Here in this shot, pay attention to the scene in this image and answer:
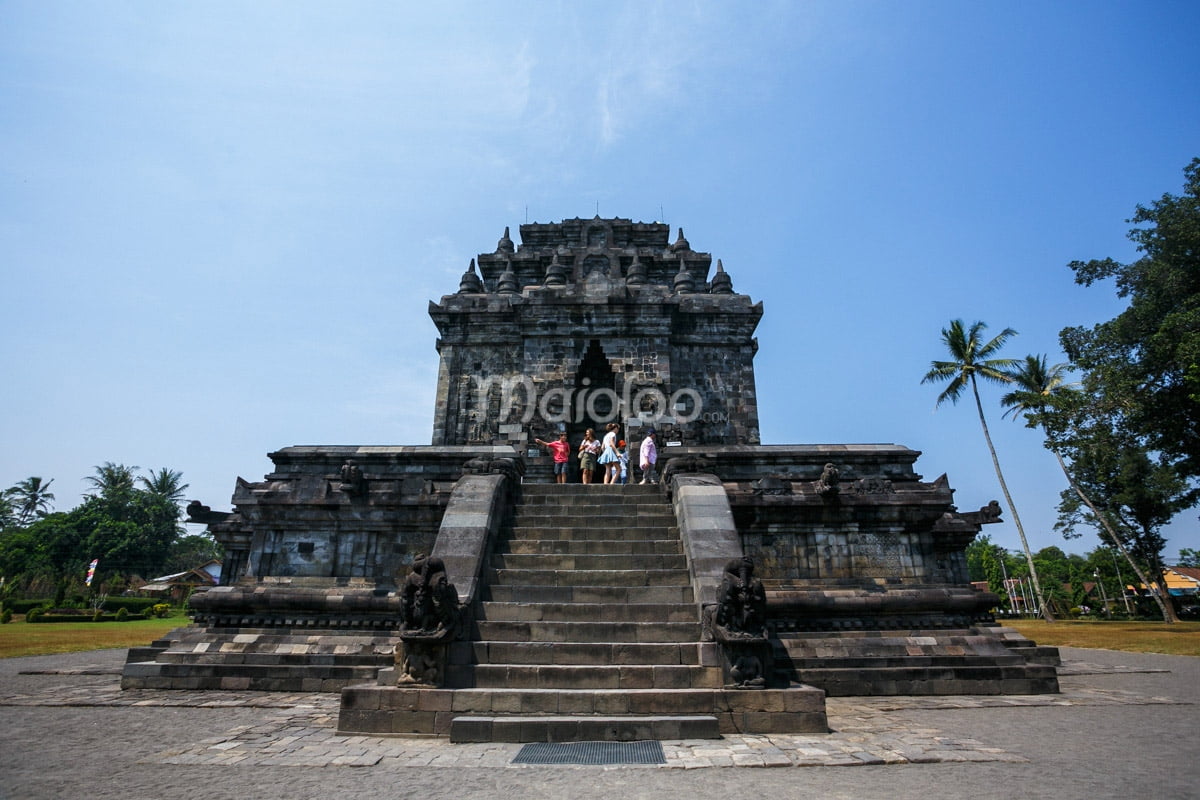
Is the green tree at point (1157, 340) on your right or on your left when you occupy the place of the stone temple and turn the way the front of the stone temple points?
on your left

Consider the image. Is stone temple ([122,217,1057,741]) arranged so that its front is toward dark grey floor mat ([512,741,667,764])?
yes

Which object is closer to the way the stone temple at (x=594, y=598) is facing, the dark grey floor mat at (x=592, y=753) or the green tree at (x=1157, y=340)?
the dark grey floor mat

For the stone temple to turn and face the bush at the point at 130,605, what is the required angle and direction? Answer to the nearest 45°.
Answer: approximately 135° to its right

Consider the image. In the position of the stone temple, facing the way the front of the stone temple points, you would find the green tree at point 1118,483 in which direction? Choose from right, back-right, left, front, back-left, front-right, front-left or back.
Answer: back-left

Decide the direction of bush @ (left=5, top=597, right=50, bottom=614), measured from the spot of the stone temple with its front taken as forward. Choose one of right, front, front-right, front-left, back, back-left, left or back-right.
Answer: back-right

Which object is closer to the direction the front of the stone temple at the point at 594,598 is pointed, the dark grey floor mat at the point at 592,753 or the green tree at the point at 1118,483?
the dark grey floor mat

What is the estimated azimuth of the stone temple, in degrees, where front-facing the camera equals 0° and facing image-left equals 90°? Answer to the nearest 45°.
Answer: approximately 0°
